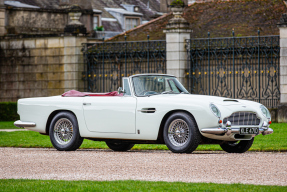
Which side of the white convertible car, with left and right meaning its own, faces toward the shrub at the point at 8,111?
back

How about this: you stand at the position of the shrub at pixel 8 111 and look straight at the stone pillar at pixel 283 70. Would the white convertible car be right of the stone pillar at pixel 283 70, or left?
right

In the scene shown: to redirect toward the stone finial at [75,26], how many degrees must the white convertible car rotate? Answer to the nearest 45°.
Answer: approximately 135° to its left

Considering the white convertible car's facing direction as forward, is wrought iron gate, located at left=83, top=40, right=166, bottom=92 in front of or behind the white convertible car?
behind

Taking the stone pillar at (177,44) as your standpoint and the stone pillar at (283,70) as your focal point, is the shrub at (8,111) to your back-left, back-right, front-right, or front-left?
back-right

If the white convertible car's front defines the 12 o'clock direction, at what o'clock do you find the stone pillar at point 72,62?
The stone pillar is roughly at 7 o'clock from the white convertible car.

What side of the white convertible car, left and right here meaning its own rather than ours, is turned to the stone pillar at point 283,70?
left

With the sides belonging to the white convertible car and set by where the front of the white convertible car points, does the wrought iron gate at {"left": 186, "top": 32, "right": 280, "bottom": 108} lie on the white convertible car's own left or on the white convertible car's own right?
on the white convertible car's own left

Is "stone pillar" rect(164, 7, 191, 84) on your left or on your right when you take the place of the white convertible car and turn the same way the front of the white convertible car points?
on your left

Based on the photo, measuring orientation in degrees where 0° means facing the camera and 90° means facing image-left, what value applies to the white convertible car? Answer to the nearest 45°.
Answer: approximately 315°

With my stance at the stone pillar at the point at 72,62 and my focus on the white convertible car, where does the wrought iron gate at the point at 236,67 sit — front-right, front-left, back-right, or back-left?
front-left
